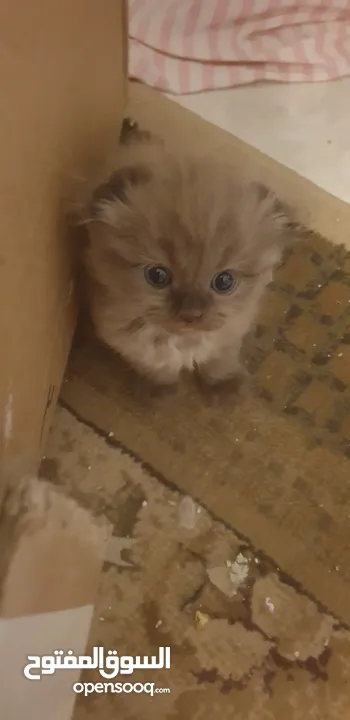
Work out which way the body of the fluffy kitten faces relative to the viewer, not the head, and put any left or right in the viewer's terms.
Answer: facing the viewer
